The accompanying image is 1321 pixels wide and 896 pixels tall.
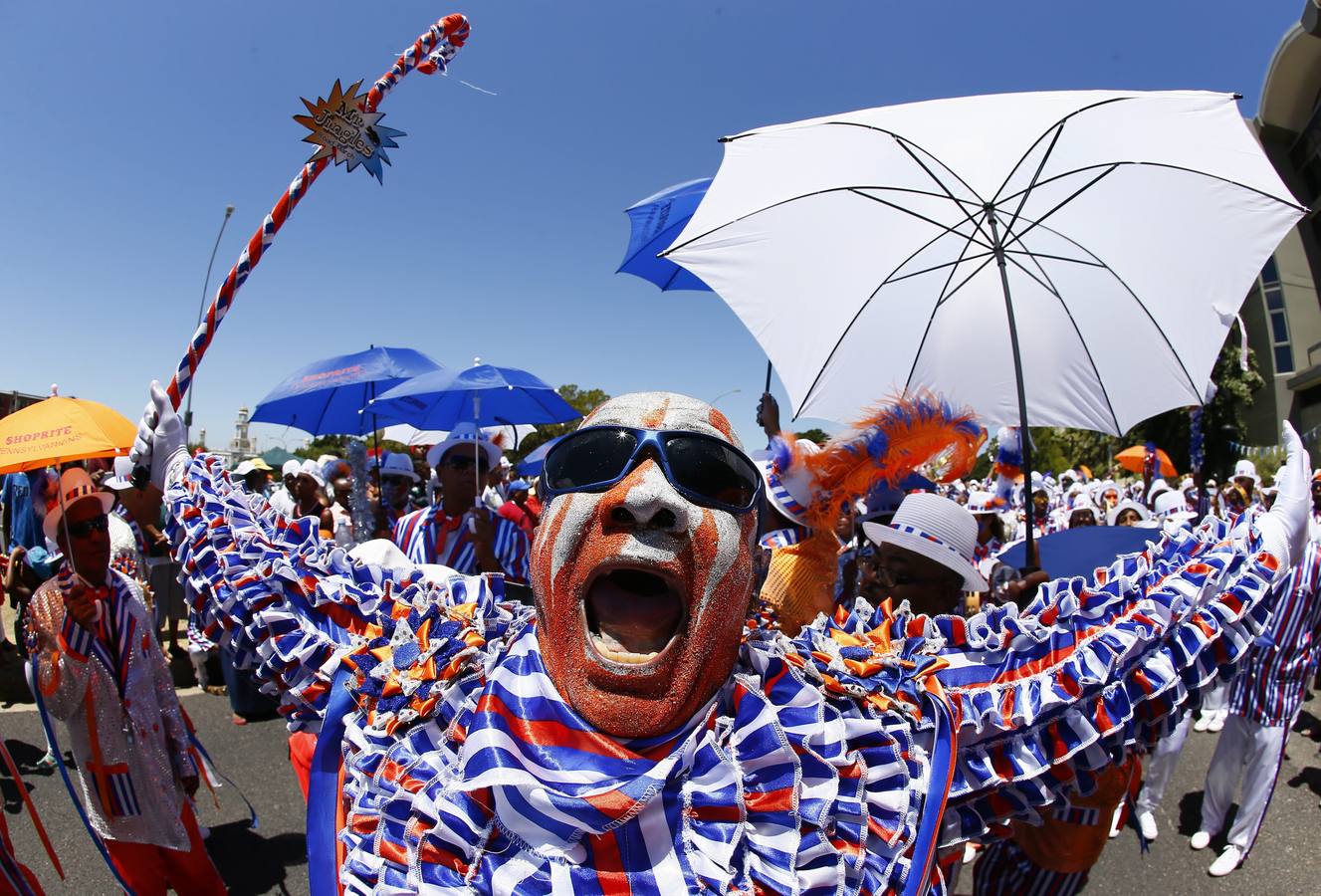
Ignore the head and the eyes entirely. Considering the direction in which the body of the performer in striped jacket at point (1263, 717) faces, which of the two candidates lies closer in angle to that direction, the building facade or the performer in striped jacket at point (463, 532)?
the performer in striped jacket

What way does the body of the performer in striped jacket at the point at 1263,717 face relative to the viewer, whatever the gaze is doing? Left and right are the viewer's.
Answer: facing the viewer and to the left of the viewer

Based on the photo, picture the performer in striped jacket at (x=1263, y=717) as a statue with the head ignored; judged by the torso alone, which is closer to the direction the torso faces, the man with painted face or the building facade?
the man with painted face

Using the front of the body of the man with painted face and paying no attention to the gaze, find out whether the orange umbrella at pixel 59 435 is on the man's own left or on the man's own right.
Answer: on the man's own right

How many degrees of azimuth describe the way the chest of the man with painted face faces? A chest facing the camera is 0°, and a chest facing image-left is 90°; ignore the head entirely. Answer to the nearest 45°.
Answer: approximately 0°

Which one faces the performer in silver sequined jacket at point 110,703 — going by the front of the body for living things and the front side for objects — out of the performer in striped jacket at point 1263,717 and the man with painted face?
the performer in striped jacket at point 1263,717
